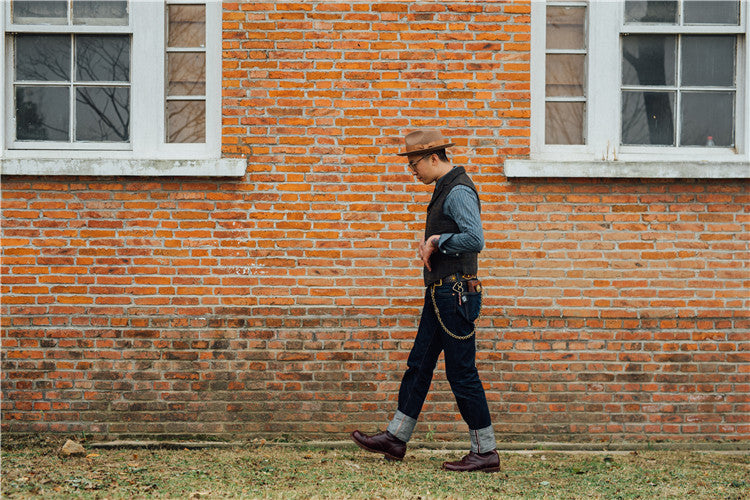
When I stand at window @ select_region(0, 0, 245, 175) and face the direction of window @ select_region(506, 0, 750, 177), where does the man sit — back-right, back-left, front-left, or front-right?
front-right

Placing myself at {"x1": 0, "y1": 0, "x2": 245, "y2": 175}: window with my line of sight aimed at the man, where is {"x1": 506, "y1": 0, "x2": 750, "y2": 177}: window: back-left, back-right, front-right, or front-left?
front-left

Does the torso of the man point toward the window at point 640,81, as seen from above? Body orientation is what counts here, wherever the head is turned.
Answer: no
